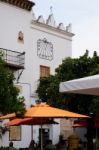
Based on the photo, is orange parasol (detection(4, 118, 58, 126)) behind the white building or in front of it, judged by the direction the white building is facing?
in front

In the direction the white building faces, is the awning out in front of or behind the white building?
in front
